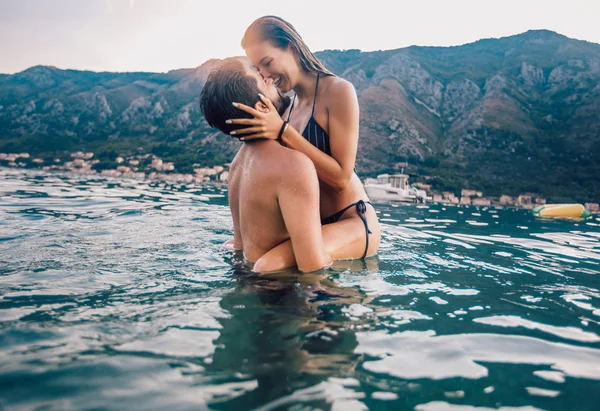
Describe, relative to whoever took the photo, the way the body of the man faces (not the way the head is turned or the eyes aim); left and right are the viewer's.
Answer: facing away from the viewer and to the right of the viewer

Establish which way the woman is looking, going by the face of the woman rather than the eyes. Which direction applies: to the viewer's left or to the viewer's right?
to the viewer's left

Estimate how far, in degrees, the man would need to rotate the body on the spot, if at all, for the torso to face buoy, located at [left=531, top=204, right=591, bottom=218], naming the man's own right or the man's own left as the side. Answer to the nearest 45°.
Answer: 0° — they already face it

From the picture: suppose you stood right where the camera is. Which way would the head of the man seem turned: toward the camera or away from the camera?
away from the camera
